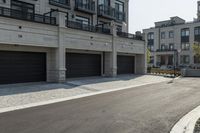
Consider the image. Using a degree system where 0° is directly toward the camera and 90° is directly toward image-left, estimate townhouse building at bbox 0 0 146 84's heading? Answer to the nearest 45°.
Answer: approximately 315°
